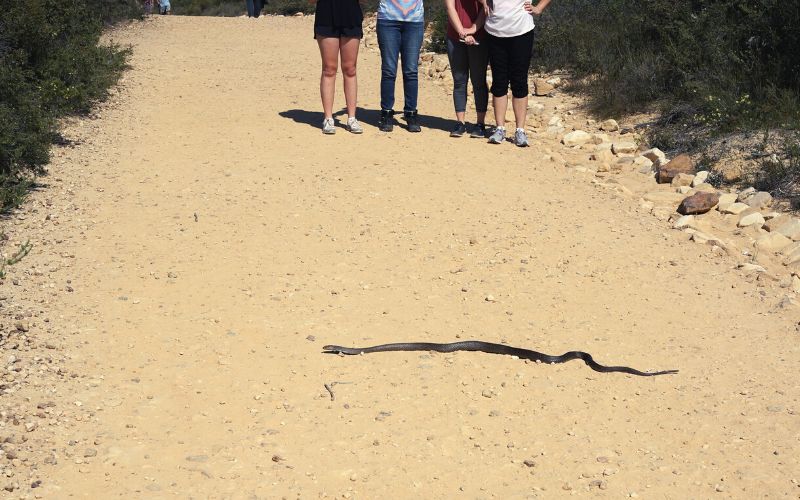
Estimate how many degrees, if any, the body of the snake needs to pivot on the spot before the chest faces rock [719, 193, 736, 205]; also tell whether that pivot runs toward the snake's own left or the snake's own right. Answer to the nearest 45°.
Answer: approximately 135° to the snake's own right

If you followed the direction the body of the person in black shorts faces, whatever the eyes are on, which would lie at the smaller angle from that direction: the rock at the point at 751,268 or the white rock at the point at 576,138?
the rock

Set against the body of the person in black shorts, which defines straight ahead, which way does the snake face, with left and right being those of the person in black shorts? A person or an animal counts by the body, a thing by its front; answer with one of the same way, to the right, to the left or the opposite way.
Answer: to the right

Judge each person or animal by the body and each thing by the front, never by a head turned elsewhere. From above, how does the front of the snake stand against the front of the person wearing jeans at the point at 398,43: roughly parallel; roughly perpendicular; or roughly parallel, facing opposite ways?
roughly perpendicular

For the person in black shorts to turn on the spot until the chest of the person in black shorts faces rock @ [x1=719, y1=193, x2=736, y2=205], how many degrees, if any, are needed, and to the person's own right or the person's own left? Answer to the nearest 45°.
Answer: approximately 45° to the person's own left

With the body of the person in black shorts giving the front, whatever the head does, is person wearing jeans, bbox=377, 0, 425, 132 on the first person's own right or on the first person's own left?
on the first person's own left

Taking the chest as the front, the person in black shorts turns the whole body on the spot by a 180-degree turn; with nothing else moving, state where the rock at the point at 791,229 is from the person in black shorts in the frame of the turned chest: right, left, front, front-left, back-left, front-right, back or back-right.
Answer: back-right

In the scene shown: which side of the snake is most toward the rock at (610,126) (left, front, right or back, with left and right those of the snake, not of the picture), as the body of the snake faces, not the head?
right

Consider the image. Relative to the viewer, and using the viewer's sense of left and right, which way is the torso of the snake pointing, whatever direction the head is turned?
facing to the left of the viewer

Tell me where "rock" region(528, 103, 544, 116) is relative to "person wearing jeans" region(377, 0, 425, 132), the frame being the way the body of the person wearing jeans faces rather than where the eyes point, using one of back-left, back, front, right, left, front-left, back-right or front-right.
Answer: back-left

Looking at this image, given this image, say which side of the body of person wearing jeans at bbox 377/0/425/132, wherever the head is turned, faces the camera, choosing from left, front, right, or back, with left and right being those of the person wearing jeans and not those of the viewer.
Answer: front

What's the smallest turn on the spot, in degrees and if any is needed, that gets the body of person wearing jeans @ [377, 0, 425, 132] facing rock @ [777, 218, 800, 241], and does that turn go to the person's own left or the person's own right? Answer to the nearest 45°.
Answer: approximately 45° to the person's own left

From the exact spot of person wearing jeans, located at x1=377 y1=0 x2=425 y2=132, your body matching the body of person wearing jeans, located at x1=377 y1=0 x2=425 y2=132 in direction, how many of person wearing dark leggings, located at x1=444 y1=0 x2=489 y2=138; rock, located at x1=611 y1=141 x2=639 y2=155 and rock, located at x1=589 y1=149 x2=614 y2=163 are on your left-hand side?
3

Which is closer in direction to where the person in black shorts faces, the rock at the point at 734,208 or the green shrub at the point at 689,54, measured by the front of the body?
the rock

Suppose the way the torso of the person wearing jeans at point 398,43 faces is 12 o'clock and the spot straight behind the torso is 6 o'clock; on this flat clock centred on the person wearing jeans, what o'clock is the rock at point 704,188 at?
The rock is roughly at 10 o'clock from the person wearing jeans.

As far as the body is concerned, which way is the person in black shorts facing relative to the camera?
toward the camera

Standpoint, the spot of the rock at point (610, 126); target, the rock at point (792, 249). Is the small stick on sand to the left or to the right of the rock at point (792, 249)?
right

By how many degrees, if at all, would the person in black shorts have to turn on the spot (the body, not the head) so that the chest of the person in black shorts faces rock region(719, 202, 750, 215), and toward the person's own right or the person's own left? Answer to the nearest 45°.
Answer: approximately 45° to the person's own left

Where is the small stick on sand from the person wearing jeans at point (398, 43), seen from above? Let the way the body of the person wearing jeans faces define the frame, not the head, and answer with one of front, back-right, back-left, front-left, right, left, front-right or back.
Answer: front
